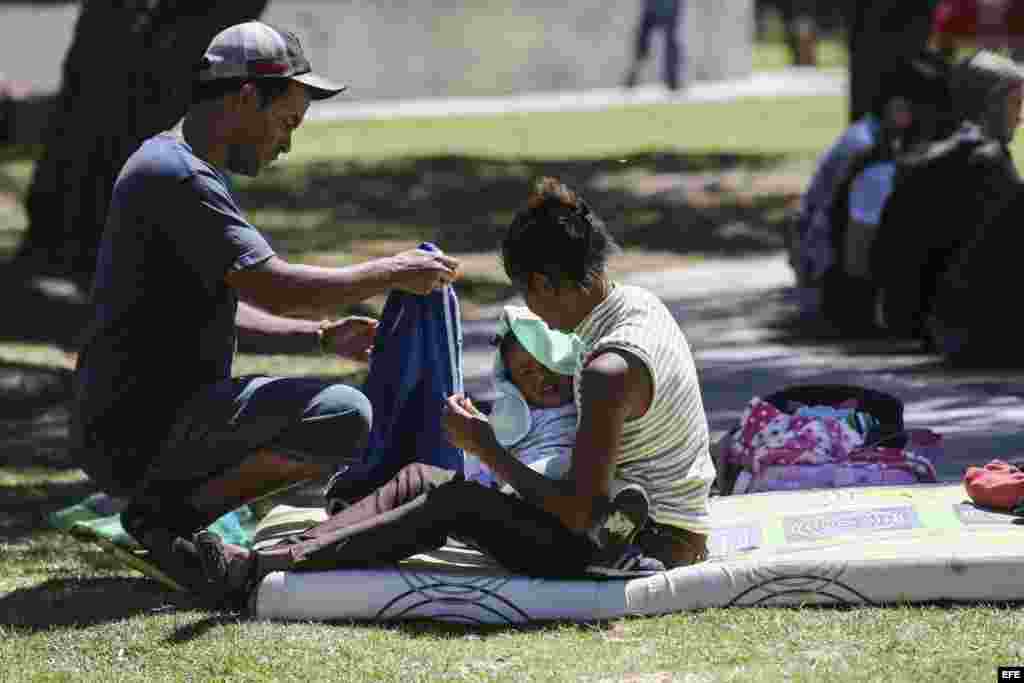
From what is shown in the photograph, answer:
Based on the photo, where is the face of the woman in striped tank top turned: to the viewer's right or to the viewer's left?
to the viewer's left

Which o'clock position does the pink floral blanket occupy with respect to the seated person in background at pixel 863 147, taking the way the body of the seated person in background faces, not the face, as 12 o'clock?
The pink floral blanket is roughly at 3 o'clock from the seated person in background.

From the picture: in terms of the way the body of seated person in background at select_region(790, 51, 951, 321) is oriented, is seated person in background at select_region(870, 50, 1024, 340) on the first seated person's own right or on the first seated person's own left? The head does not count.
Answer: on the first seated person's own right

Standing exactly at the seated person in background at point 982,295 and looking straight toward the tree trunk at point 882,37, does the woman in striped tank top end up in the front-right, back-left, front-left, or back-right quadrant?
back-left

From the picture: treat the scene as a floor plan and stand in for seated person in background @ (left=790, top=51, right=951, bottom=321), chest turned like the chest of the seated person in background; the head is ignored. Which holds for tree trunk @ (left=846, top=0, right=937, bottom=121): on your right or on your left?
on your left
